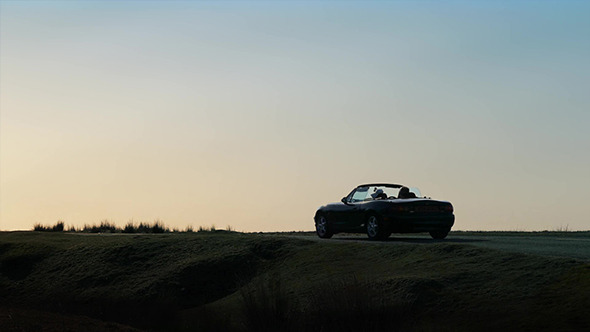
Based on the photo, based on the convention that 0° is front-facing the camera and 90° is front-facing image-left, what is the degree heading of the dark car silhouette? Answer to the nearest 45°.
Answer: approximately 135°
